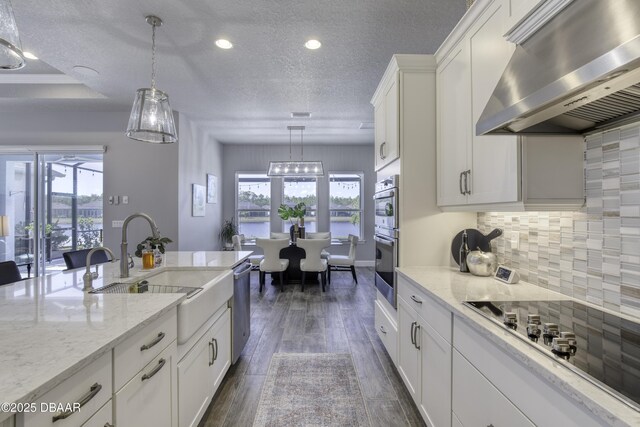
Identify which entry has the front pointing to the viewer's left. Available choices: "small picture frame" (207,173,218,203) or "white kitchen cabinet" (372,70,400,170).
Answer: the white kitchen cabinet

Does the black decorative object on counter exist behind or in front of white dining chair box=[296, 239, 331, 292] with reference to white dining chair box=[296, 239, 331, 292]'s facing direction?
behind

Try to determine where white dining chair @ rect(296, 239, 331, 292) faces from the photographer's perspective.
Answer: facing away from the viewer

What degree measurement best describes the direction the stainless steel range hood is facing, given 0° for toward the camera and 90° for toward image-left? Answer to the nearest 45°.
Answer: approximately 45°

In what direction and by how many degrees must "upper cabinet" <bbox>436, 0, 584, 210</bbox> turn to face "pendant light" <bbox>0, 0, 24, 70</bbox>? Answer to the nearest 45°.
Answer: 0° — it already faces it

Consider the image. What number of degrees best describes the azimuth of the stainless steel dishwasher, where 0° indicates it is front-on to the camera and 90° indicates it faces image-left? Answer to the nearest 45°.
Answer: approximately 270°

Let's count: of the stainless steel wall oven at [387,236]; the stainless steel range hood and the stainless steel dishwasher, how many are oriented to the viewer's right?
1

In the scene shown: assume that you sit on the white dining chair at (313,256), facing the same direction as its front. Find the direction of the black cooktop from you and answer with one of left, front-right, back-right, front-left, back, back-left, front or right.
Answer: back

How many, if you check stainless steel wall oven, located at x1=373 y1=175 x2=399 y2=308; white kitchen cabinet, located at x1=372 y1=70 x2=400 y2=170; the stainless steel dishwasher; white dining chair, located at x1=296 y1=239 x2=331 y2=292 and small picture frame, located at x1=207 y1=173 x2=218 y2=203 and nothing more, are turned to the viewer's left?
2

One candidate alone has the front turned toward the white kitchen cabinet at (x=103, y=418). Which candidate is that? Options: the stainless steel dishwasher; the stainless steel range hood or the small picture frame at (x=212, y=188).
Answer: the stainless steel range hood

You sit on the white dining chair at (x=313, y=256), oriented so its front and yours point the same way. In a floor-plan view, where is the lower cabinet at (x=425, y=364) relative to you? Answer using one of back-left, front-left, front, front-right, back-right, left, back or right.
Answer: back

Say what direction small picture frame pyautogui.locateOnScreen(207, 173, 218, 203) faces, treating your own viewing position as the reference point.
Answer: facing to the right of the viewer

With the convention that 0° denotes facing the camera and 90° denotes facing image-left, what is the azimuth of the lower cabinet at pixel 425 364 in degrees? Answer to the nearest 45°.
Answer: approximately 45°

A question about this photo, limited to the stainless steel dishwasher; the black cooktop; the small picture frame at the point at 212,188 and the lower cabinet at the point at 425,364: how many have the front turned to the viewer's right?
2

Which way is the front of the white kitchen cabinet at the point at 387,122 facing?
to the viewer's left

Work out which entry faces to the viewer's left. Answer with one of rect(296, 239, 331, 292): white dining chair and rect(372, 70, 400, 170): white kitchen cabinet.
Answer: the white kitchen cabinet
